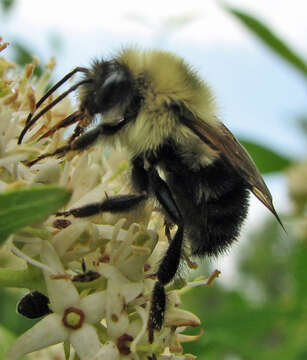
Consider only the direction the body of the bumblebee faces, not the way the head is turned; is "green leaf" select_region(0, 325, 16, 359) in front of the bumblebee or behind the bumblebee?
in front

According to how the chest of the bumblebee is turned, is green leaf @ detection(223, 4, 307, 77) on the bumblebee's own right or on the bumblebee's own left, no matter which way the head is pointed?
on the bumblebee's own right

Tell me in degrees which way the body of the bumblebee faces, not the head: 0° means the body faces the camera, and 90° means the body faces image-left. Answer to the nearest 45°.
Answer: approximately 90°
